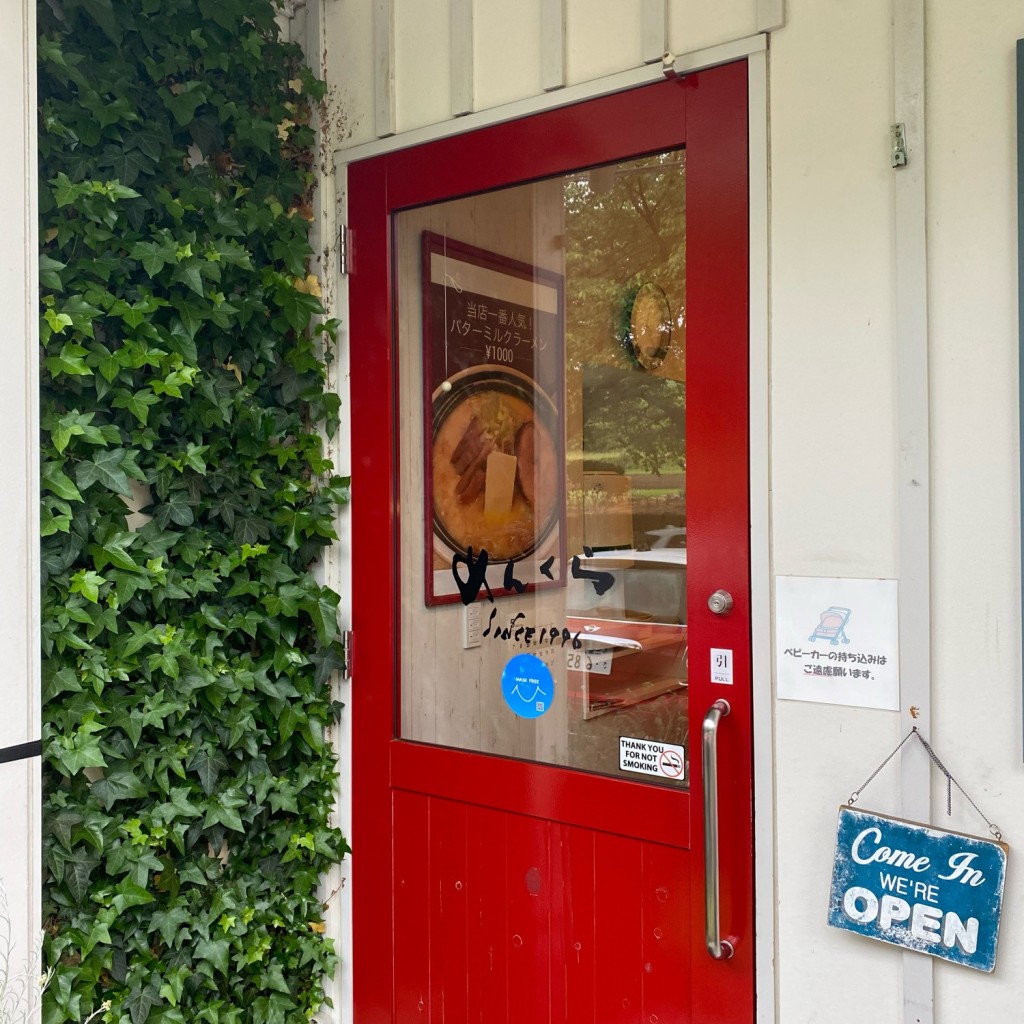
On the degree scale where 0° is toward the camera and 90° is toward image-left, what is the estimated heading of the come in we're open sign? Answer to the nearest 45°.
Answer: approximately 45°

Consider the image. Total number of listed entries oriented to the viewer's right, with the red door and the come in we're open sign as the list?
0

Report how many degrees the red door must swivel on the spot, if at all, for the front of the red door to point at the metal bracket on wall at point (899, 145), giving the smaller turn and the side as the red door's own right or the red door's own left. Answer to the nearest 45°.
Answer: approximately 90° to the red door's own left

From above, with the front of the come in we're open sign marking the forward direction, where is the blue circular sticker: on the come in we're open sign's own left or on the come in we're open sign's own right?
on the come in we're open sign's own right

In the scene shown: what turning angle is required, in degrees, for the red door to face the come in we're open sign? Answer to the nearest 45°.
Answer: approximately 90° to its left

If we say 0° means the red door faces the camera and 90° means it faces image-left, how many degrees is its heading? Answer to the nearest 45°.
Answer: approximately 45°

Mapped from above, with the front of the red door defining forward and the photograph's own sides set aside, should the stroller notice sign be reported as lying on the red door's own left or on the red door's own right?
on the red door's own left
